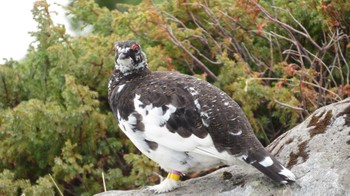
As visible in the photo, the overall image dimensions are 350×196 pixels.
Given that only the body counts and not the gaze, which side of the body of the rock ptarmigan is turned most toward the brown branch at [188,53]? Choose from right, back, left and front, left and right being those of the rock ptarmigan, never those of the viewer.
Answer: right

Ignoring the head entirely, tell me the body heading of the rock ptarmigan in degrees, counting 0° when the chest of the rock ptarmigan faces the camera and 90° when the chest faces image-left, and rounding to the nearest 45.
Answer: approximately 90°
